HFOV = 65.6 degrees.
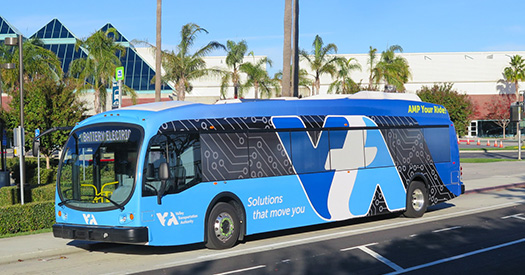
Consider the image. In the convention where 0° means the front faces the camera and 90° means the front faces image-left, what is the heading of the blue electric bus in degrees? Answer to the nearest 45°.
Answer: approximately 45°

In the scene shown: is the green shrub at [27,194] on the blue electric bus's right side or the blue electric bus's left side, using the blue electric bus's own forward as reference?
on its right

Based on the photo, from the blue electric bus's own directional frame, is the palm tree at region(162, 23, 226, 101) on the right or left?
on its right

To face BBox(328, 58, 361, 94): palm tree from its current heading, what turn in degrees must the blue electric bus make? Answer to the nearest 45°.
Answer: approximately 135° to its right

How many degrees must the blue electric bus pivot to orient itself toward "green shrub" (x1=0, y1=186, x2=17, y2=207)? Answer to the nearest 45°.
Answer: approximately 90° to its right

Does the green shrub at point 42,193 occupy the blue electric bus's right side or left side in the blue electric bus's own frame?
on its right

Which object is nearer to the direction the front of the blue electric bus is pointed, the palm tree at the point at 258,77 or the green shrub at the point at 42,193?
the green shrub

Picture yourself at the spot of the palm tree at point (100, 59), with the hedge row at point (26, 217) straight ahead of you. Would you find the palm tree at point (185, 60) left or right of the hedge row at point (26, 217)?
left
